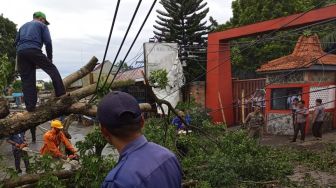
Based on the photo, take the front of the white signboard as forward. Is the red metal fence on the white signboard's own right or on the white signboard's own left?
on the white signboard's own left

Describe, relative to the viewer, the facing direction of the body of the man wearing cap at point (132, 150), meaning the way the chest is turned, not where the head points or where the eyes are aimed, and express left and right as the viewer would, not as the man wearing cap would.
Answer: facing away from the viewer and to the left of the viewer

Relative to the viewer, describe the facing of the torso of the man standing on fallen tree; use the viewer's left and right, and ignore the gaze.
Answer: facing away from the viewer and to the right of the viewer
